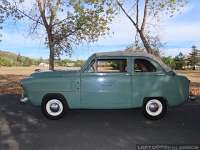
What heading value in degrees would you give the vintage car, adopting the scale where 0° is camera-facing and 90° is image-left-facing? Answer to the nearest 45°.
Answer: approximately 90°
